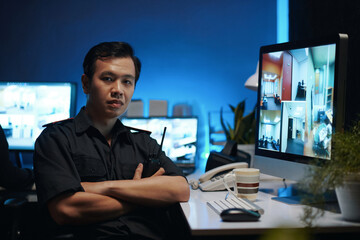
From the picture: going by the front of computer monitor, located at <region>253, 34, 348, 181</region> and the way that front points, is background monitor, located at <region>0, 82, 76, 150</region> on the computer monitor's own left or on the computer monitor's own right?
on the computer monitor's own right

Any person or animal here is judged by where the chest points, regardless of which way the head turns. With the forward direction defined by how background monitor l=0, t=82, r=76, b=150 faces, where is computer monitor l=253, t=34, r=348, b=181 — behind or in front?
in front

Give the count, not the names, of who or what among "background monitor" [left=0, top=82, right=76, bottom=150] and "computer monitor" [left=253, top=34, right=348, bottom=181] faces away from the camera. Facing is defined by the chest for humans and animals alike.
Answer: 0

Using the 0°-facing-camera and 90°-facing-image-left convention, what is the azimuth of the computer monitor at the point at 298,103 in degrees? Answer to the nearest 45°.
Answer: approximately 45°

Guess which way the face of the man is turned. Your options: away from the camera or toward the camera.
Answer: toward the camera

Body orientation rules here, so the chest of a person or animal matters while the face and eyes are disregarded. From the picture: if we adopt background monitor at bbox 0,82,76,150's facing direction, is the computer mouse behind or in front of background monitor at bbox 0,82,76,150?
in front

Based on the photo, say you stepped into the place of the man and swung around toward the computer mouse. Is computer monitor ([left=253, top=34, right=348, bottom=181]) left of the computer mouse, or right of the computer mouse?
left

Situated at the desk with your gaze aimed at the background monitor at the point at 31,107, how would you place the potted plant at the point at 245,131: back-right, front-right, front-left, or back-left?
front-right

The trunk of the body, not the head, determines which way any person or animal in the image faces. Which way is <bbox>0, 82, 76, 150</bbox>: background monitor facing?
toward the camera

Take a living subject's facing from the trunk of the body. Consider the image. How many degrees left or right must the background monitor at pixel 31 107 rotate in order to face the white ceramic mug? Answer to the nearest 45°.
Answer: approximately 45° to its left

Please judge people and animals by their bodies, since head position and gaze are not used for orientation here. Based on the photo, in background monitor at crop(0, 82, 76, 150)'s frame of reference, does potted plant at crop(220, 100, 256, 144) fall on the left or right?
on its left
